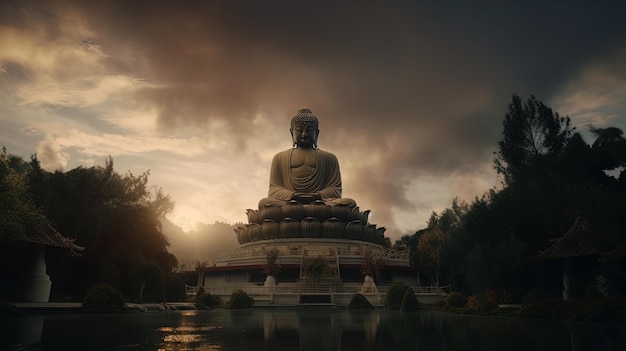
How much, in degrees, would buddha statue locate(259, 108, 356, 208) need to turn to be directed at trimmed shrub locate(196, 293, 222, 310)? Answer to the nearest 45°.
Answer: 0° — it already faces it

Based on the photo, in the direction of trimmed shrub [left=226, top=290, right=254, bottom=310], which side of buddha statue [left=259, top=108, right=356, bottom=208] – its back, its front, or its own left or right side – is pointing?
front

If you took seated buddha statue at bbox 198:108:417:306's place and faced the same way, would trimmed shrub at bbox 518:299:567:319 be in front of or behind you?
in front

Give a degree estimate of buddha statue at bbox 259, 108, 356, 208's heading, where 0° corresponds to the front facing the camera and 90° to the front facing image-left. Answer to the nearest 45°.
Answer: approximately 0°

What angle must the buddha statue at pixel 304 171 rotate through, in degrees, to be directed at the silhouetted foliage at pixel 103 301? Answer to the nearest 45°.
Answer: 0° — it already faces it

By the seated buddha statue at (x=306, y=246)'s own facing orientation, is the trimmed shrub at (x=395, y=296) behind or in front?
in front
